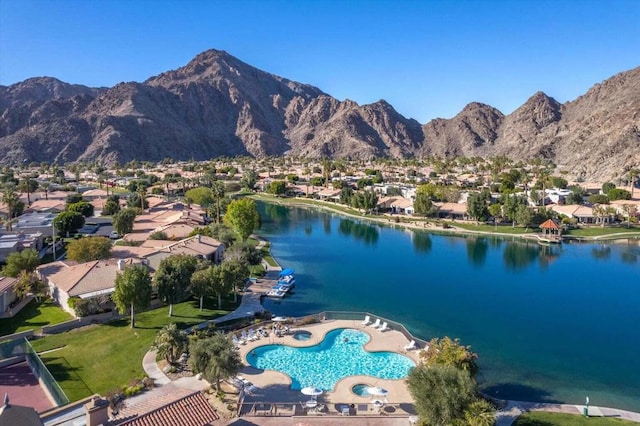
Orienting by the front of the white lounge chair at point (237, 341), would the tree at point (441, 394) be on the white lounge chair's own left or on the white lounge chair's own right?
on the white lounge chair's own right

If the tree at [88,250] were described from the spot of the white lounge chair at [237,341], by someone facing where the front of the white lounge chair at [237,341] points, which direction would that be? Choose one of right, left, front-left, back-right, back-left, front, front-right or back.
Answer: back-left

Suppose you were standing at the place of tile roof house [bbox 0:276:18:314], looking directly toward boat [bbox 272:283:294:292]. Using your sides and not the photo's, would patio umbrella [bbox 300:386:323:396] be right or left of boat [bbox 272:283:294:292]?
right

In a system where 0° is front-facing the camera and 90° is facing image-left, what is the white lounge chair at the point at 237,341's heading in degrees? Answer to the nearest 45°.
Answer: approximately 270°

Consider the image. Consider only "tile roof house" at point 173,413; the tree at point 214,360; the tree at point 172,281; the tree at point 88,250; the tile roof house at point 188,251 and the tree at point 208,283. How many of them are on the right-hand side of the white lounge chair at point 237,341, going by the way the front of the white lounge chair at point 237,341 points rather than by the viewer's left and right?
2

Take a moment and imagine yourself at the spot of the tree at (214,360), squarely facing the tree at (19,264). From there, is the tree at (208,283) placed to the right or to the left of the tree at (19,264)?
right

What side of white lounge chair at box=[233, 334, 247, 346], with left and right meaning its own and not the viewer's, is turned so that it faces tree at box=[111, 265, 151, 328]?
back

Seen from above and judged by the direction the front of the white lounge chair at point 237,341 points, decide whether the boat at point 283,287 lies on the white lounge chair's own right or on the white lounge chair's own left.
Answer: on the white lounge chair's own left

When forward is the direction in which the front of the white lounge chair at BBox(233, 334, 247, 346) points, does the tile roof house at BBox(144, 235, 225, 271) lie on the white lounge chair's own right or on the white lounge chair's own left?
on the white lounge chair's own left

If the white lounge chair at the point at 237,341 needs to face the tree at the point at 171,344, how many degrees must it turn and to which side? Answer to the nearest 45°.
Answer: approximately 135° to its right

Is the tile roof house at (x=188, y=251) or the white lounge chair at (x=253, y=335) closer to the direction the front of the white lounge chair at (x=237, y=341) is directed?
the white lounge chair

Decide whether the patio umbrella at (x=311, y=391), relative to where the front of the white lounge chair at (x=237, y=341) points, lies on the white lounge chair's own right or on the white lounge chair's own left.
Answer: on the white lounge chair's own right

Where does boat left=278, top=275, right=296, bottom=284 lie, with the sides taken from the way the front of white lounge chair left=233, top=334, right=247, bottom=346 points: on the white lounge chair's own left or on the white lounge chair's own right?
on the white lounge chair's own left
